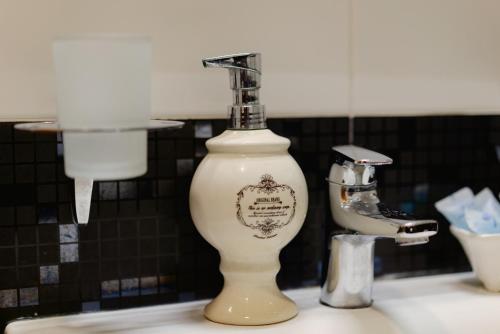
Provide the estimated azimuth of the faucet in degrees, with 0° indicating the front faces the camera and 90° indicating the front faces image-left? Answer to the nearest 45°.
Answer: approximately 315°

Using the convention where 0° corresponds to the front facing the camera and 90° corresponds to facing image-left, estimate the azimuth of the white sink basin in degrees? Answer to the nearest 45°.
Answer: approximately 315°
